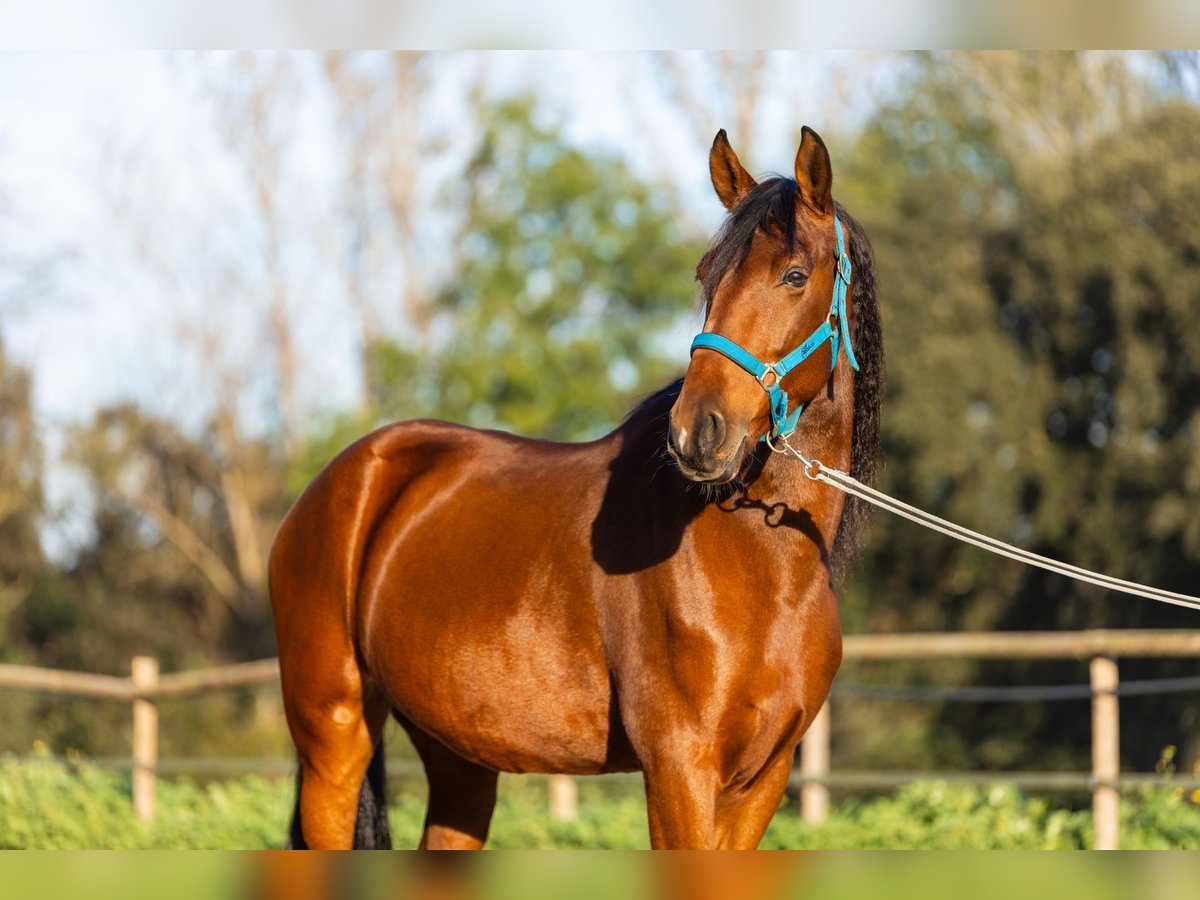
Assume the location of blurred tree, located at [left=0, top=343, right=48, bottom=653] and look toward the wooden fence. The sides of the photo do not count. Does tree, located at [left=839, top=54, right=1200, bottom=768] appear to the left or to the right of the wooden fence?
left

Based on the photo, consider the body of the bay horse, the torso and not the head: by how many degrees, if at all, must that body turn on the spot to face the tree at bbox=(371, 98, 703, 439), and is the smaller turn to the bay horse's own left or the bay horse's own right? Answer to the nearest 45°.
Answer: approximately 135° to the bay horse's own left

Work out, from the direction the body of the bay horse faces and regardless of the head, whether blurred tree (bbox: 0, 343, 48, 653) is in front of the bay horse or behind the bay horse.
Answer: behind

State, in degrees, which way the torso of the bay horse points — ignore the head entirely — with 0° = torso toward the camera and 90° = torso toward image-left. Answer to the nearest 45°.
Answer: approximately 315°

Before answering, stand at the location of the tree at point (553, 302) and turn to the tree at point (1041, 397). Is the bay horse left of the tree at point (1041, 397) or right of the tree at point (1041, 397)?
right

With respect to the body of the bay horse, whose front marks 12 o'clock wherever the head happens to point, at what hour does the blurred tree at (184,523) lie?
The blurred tree is roughly at 7 o'clock from the bay horse.
